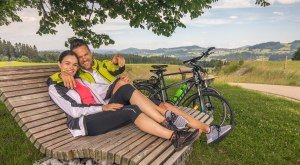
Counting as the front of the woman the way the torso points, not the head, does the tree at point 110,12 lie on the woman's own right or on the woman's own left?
on the woman's own left
